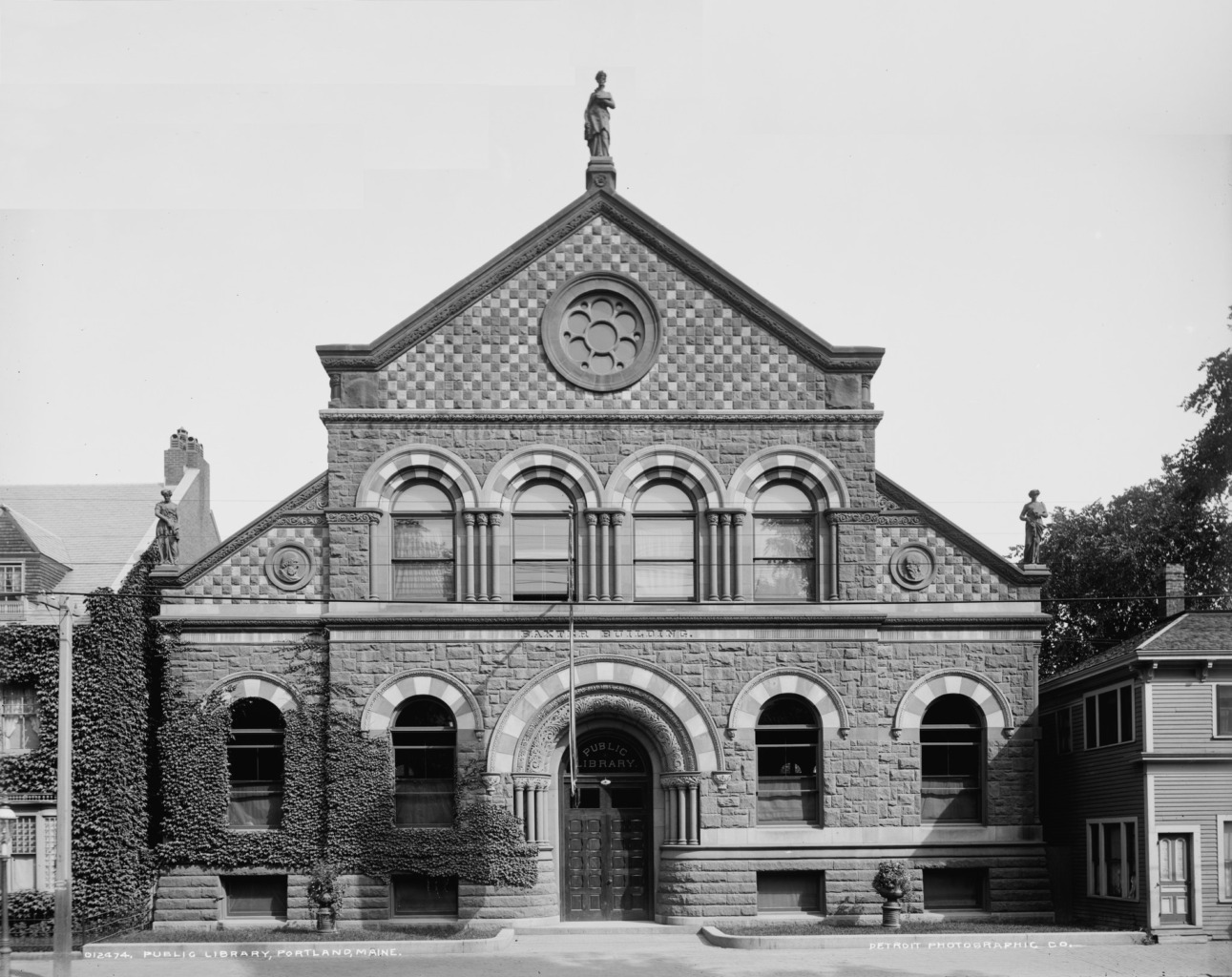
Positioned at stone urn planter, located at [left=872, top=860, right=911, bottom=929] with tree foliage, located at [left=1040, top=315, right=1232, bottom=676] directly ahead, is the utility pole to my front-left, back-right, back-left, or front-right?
back-left

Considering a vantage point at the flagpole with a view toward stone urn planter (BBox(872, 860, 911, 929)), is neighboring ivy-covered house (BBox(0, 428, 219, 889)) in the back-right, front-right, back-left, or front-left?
back-left

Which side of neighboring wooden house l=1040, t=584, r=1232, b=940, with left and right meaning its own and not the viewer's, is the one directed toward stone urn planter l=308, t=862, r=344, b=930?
right

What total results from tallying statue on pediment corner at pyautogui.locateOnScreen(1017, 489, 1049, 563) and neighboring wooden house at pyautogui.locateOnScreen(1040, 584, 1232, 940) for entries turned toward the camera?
2

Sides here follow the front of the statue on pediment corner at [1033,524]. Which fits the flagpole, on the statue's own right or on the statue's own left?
on the statue's own right

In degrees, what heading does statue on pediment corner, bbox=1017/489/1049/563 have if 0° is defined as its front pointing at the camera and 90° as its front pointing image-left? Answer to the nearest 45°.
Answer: approximately 0°

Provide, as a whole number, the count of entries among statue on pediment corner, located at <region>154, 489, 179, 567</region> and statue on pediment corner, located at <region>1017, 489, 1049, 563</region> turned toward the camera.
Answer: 2

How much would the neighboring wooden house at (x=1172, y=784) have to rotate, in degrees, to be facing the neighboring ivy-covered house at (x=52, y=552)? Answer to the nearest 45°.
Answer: approximately 90° to its right
